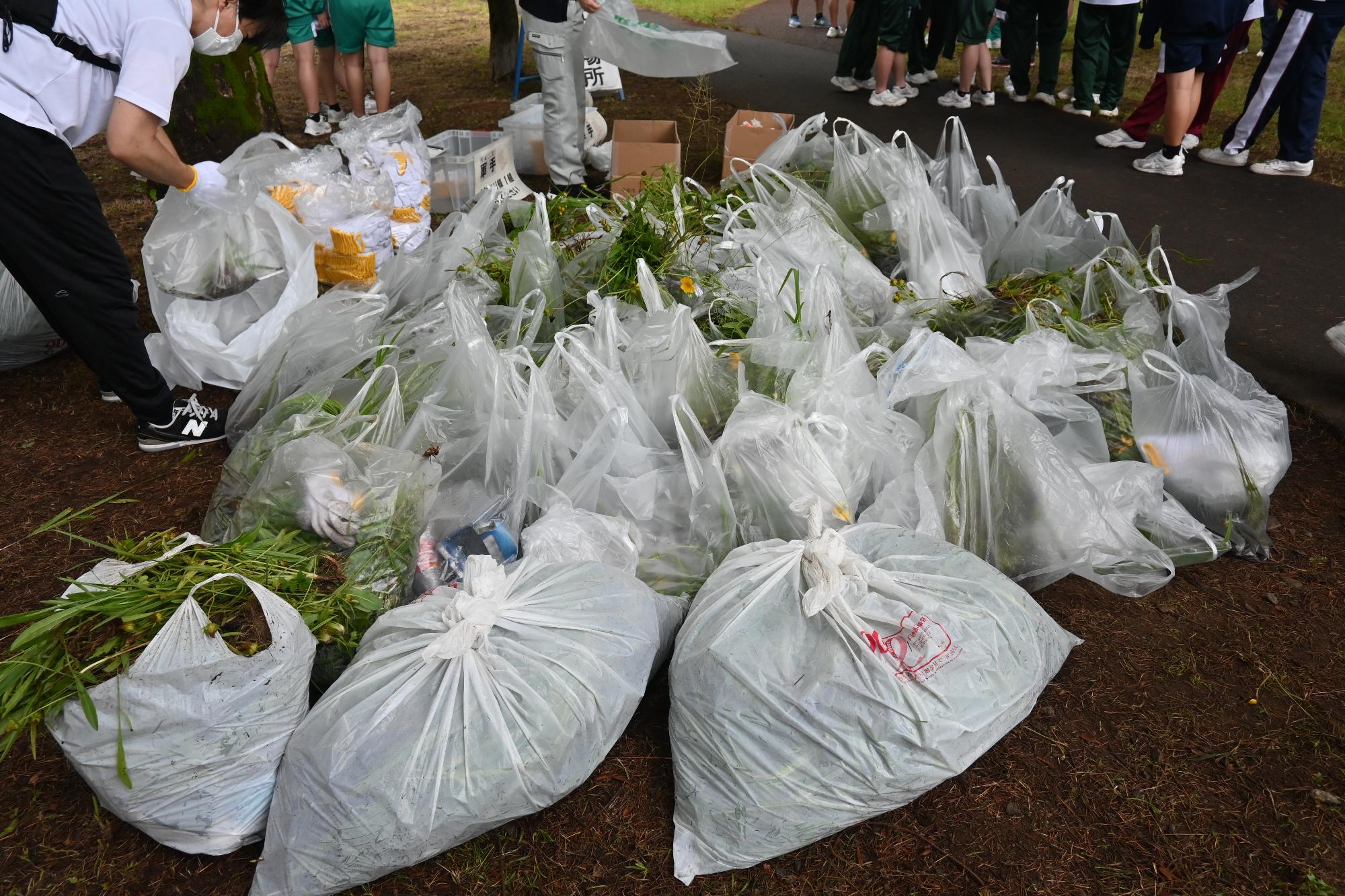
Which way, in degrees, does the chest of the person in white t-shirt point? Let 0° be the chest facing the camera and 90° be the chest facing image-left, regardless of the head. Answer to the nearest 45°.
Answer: approximately 270°

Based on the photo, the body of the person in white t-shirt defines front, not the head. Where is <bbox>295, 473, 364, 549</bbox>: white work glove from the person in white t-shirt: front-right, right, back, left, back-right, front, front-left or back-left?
right

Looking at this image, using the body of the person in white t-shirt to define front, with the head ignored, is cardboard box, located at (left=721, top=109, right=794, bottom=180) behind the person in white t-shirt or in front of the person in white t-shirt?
in front

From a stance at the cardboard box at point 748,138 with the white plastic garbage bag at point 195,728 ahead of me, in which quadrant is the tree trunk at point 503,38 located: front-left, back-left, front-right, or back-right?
back-right

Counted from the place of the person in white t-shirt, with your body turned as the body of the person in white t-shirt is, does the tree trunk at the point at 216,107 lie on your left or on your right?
on your left

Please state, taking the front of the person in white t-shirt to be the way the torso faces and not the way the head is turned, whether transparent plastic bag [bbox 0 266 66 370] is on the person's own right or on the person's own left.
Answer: on the person's own left

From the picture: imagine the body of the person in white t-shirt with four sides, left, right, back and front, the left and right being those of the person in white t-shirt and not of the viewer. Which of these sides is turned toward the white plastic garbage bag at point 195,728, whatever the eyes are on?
right

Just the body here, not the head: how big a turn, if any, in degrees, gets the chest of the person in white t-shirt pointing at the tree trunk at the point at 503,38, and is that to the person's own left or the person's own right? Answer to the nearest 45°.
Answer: approximately 45° to the person's own left

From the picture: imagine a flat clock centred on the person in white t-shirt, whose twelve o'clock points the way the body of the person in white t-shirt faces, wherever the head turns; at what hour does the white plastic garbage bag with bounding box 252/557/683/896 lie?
The white plastic garbage bag is roughly at 3 o'clock from the person in white t-shirt.

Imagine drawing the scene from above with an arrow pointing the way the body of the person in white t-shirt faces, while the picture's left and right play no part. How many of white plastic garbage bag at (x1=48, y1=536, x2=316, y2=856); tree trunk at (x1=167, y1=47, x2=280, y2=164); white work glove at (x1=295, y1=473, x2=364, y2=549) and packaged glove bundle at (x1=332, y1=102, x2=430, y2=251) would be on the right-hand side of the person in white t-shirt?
2

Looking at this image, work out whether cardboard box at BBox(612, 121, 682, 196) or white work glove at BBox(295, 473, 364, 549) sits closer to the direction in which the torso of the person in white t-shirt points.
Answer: the cardboard box
